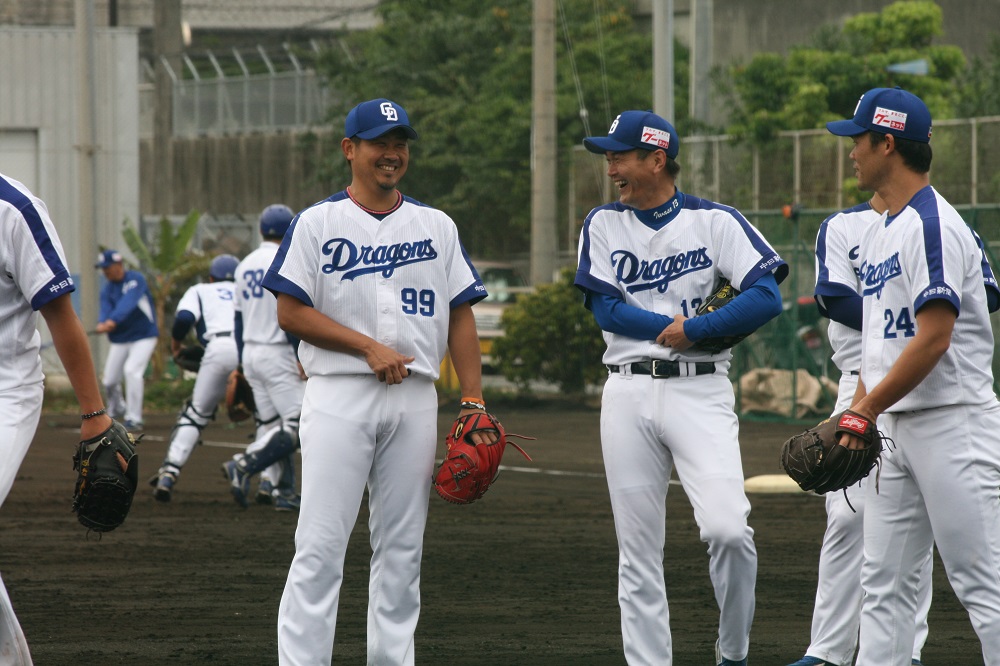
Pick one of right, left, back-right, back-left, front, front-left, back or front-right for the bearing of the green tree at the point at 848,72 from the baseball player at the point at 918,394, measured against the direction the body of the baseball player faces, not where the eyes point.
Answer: back-right

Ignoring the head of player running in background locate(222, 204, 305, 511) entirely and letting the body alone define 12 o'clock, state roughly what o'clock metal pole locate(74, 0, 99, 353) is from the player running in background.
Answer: The metal pole is roughly at 10 o'clock from the player running in background.

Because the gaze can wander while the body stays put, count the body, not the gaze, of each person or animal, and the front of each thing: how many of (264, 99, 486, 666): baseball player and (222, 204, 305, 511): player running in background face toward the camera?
1

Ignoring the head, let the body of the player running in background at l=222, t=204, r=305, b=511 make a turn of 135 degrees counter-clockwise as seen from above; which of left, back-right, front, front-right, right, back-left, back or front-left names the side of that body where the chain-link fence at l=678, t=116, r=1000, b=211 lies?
back-right

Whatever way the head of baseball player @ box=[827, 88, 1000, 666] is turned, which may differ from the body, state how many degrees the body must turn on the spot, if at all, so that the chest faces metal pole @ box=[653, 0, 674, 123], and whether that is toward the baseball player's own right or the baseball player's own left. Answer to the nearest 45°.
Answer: approximately 135° to the baseball player's own right

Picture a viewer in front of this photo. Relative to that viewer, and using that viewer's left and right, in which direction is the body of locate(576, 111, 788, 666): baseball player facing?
facing the viewer

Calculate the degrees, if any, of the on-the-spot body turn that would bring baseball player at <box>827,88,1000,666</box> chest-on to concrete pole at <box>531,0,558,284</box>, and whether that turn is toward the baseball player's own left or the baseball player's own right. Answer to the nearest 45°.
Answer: approximately 135° to the baseball player's own right

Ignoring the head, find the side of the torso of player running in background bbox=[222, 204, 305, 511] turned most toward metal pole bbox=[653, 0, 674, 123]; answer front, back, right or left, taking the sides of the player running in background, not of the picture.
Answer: front

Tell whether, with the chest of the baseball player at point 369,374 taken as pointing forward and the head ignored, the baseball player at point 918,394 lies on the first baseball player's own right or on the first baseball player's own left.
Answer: on the first baseball player's own left

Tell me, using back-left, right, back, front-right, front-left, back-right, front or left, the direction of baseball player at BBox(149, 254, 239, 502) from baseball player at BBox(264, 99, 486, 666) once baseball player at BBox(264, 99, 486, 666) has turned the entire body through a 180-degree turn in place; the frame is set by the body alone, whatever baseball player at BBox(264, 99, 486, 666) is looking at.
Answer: front

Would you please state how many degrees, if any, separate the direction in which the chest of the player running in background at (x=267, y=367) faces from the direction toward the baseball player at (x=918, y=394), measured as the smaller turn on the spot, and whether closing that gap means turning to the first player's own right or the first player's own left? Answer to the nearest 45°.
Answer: approximately 135° to the first player's own right

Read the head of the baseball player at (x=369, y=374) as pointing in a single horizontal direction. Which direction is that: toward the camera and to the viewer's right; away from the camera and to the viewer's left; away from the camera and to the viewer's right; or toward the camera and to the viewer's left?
toward the camera and to the viewer's right

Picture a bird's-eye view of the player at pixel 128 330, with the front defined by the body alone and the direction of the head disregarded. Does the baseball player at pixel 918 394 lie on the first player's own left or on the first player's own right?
on the first player's own left

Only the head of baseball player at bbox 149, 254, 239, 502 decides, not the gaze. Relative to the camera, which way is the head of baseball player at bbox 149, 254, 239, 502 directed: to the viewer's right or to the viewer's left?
to the viewer's left

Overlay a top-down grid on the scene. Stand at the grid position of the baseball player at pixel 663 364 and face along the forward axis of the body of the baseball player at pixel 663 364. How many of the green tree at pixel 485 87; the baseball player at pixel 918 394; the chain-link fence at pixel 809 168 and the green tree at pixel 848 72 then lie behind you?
3
